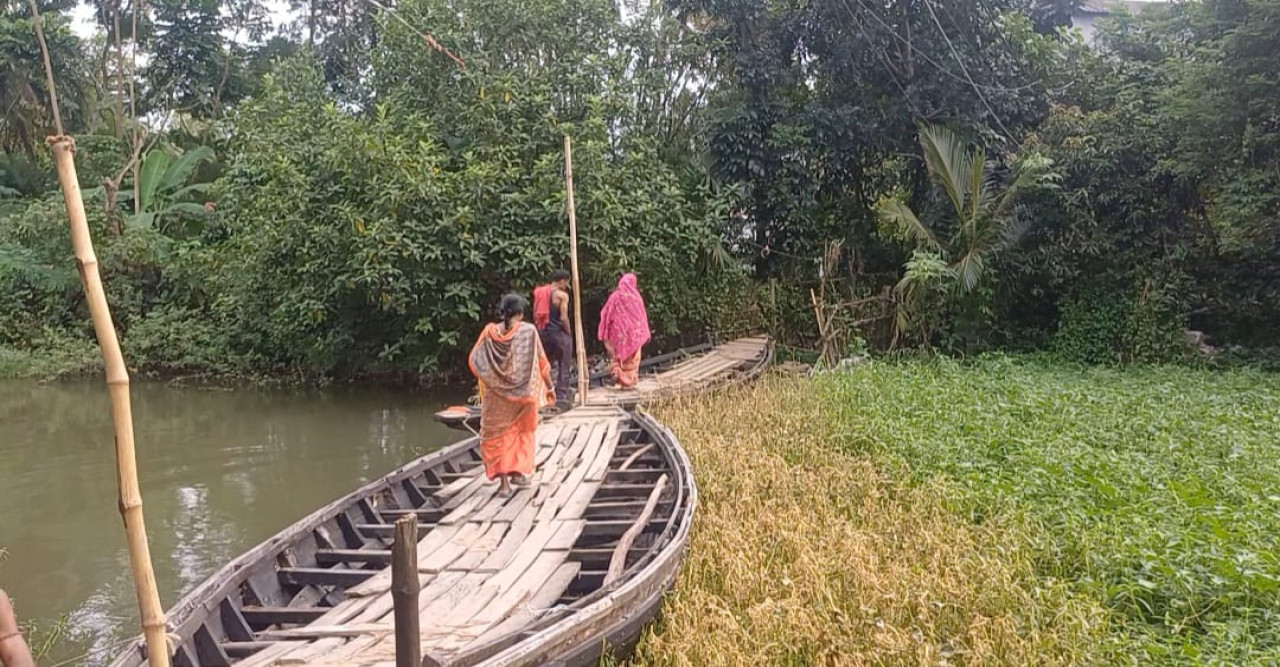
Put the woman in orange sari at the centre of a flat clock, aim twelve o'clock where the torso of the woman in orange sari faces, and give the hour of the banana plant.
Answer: The banana plant is roughly at 11 o'clock from the woman in orange sari.

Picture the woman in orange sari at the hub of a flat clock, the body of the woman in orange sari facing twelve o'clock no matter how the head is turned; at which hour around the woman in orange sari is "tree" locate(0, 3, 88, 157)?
The tree is roughly at 11 o'clock from the woman in orange sari.

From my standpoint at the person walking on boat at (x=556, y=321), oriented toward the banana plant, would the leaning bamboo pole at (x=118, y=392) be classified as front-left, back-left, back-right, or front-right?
back-left

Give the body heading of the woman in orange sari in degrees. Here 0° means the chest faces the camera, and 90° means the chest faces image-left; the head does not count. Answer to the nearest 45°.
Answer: approximately 180°

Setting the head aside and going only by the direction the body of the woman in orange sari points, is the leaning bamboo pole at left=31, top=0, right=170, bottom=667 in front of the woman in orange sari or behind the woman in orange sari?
behind

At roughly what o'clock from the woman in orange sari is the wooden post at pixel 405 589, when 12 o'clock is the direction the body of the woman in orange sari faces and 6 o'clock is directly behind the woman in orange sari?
The wooden post is roughly at 6 o'clock from the woman in orange sari.

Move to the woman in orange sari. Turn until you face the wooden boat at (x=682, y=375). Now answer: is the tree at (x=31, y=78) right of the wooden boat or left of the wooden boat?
left

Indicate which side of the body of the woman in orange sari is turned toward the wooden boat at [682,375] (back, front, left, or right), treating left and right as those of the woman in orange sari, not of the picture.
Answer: front

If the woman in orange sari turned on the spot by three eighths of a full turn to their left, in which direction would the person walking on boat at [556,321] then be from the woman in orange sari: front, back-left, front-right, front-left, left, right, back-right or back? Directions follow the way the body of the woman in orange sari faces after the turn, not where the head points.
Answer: back-right

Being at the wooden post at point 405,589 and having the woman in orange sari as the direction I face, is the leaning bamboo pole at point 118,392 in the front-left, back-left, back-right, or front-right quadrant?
back-left

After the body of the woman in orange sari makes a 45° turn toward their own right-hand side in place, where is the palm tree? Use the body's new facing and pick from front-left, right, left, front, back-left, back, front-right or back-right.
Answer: front

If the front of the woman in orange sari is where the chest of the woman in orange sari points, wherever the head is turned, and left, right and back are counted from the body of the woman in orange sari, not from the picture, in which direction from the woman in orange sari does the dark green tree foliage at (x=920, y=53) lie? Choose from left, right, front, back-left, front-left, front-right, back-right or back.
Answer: front-right
